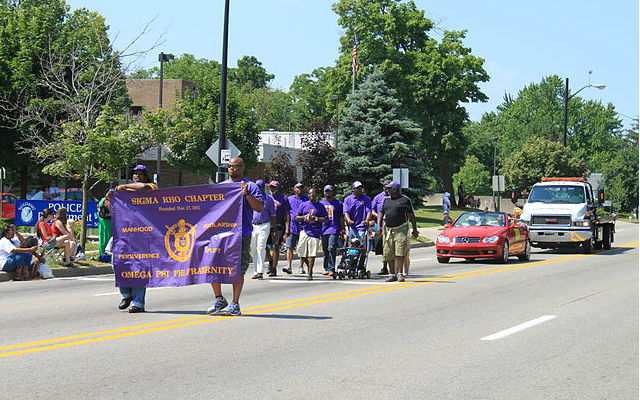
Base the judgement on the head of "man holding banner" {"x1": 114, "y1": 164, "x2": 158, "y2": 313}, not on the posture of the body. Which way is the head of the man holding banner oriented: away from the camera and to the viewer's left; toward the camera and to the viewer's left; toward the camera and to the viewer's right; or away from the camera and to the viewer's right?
toward the camera and to the viewer's left

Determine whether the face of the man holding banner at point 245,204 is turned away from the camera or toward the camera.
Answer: toward the camera

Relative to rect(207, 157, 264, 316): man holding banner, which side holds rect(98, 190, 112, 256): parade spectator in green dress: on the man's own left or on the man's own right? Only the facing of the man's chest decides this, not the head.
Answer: on the man's own right

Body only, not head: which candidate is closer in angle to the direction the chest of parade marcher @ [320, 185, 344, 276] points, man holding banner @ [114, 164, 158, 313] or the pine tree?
the man holding banner

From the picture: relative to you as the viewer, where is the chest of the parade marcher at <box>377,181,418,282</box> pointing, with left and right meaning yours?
facing the viewer and to the left of the viewer

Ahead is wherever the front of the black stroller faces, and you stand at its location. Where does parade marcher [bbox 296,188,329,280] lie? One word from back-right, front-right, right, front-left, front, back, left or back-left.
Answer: front-right

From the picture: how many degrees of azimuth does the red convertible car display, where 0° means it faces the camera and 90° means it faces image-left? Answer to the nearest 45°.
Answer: approximately 45°

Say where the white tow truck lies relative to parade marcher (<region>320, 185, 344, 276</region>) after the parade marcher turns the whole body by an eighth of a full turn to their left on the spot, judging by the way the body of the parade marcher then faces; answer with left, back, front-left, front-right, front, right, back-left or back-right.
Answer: back-left

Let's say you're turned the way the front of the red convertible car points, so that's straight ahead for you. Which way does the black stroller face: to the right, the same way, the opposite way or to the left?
the same way

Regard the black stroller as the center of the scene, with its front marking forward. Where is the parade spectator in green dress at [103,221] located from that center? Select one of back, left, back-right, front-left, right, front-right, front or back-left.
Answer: front-right

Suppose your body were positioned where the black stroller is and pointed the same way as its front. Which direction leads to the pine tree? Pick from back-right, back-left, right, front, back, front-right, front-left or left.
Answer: back-right
